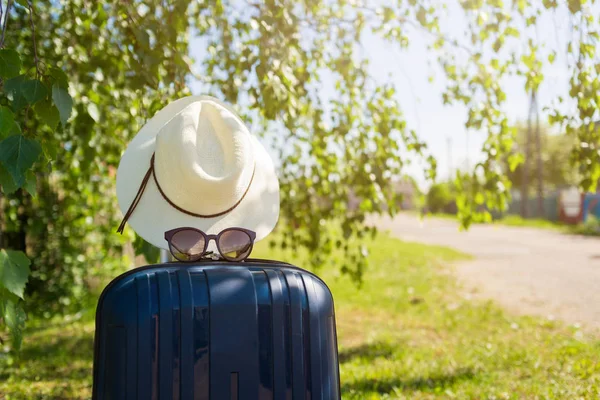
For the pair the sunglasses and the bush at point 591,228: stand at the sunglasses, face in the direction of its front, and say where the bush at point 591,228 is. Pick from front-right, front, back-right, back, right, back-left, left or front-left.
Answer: back-left

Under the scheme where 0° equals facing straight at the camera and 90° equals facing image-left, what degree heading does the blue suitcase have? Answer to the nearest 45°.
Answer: approximately 0°
